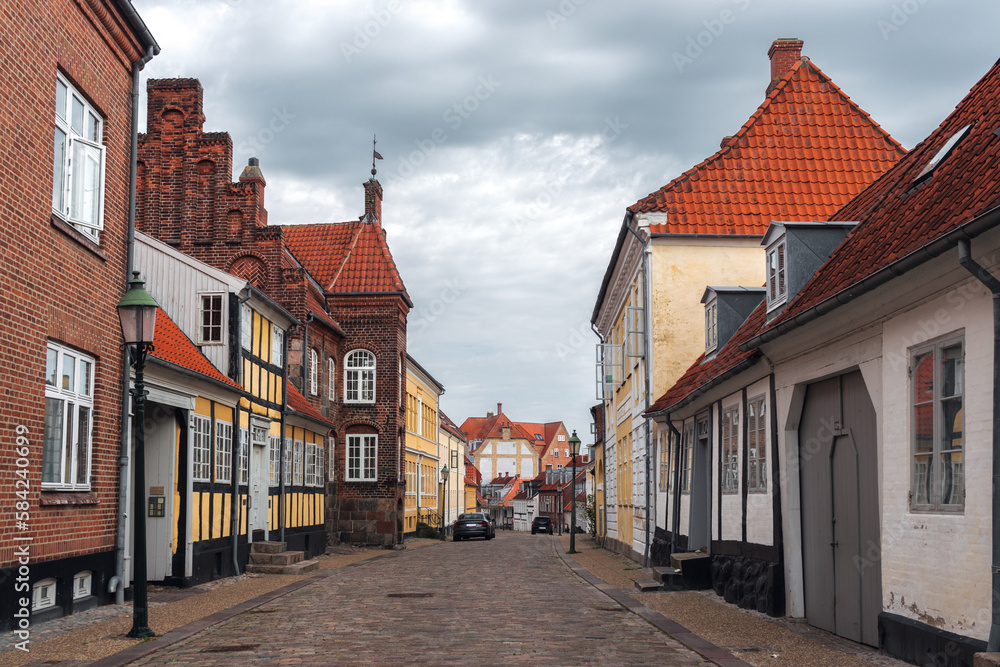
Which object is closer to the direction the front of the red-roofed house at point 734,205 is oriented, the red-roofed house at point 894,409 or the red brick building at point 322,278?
the red brick building

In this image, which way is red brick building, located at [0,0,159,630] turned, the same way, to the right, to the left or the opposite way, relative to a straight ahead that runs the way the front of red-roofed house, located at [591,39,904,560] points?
the opposite way

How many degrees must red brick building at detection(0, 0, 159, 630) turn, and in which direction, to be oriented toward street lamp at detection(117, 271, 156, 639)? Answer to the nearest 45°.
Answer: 0° — it already faces it

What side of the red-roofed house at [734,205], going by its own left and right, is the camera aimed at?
left

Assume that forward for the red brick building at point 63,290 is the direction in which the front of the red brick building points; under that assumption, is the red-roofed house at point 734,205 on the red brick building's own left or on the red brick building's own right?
on the red brick building's own left

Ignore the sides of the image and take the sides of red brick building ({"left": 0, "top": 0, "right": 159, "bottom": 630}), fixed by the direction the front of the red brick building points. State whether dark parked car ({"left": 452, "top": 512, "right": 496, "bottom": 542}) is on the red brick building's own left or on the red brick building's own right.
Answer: on the red brick building's own left

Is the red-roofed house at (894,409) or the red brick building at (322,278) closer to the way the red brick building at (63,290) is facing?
the red-roofed house

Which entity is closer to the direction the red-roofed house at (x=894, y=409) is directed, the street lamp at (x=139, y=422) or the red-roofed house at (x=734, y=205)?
the street lamp

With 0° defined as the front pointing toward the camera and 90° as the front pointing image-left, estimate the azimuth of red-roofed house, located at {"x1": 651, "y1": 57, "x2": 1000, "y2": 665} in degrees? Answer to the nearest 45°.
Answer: approximately 45°

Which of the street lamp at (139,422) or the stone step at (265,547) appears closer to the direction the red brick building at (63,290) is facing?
the street lamp

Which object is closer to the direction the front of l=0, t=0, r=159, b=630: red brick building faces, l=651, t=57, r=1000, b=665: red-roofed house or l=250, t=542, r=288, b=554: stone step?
the red-roofed house

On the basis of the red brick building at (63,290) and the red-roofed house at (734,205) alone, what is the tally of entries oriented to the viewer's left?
1

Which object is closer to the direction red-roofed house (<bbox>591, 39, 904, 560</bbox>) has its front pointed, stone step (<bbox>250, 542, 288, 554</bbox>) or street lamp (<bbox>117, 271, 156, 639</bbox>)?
the stone step

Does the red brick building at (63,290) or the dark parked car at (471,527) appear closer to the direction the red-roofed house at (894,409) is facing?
the red brick building

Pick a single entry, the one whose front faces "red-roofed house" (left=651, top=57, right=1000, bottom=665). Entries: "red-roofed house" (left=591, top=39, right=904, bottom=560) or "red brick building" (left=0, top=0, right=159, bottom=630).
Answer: the red brick building
